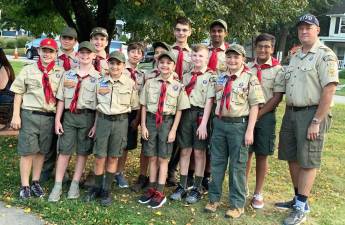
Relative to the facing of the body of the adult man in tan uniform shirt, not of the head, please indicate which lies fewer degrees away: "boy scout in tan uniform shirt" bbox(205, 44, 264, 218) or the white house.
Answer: the boy scout in tan uniform shirt

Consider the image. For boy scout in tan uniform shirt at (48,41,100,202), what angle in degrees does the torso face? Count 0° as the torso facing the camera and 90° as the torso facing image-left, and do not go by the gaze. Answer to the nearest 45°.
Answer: approximately 0°

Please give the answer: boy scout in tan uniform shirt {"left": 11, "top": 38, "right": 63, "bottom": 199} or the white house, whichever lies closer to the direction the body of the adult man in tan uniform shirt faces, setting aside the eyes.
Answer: the boy scout in tan uniform shirt

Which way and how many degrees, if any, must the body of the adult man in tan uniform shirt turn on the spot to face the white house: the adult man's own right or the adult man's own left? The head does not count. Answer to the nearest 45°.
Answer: approximately 135° to the adult man's own right

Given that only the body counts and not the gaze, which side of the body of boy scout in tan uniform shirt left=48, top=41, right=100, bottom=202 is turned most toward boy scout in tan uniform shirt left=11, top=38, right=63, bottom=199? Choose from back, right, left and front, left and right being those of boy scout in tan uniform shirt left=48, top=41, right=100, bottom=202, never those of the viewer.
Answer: right

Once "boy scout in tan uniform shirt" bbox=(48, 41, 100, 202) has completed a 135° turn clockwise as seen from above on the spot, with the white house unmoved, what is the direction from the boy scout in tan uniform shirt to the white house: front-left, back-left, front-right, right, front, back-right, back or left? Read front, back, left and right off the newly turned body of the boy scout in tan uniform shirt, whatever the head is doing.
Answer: right

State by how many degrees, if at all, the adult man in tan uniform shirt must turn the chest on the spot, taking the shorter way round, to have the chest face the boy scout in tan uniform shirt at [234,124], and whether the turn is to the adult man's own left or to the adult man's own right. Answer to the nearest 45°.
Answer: approximately 45° to the adult man's own right

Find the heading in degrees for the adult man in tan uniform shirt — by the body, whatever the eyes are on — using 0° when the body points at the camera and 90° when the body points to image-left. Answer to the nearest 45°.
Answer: approximately 45°
